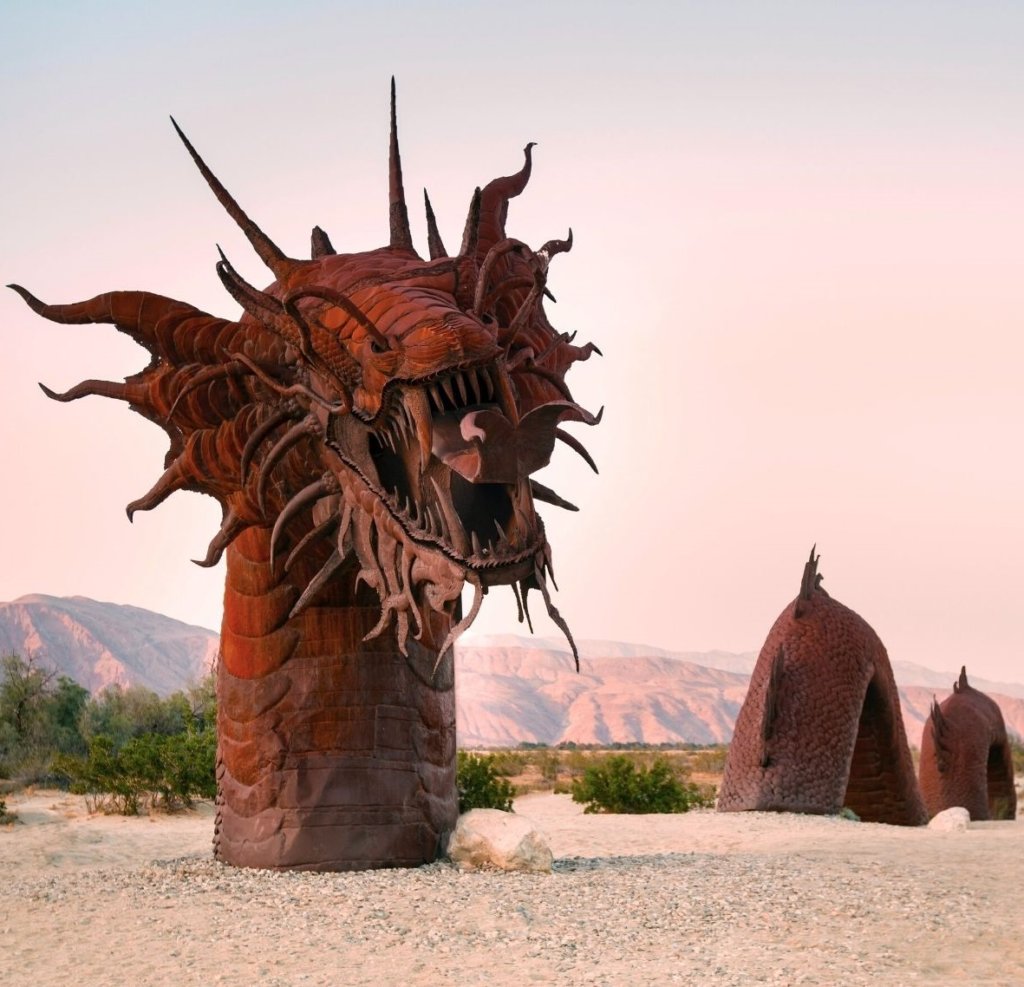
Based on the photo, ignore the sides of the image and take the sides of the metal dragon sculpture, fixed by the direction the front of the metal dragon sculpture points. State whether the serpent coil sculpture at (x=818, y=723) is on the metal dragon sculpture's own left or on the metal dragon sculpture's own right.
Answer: on the metal dragon sculpture's own left

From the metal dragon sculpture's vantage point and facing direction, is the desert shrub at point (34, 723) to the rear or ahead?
to the rear

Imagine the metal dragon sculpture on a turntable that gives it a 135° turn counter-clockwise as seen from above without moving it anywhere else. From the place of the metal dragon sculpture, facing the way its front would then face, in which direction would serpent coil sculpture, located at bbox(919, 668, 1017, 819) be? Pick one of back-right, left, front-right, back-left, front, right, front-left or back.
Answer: front-right

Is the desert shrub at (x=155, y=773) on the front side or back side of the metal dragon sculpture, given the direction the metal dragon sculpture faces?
on the back side

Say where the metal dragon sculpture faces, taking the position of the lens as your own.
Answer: facing the viewer and to the right of the viewer

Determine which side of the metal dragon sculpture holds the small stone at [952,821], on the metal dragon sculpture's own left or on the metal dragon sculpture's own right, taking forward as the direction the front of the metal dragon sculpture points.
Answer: on the metal dragon sculpture's own left

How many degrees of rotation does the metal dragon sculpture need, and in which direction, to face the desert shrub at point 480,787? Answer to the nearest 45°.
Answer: approximately 135° to its left

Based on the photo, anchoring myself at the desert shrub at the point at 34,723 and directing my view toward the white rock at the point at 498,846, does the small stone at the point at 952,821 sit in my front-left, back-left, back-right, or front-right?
front-left

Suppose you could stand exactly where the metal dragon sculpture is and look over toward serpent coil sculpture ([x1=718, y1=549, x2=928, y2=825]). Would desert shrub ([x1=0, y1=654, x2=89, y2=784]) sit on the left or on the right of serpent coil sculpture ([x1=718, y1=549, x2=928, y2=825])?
left
